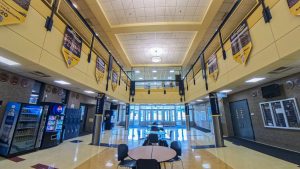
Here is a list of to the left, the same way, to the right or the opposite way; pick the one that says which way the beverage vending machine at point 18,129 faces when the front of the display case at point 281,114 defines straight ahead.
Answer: the opposite way

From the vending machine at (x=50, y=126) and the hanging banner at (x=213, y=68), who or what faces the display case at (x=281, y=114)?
the vending machine

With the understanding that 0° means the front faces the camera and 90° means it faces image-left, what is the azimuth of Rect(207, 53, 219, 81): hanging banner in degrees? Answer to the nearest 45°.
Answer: approximately 45°

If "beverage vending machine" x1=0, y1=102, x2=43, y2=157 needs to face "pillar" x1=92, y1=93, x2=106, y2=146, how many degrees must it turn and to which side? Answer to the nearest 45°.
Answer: approximately 45° to its left

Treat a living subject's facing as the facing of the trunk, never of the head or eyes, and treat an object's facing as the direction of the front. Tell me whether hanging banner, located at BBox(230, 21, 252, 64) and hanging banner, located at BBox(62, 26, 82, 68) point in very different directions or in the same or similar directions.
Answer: very different directions

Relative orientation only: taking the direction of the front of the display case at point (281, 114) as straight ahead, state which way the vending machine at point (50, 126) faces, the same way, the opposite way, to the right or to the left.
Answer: the opposite way

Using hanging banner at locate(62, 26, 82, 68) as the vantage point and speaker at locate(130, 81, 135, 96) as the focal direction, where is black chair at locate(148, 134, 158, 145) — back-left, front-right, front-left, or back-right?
front-right

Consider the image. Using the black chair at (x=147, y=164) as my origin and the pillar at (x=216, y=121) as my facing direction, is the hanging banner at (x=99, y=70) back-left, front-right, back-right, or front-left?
front-left

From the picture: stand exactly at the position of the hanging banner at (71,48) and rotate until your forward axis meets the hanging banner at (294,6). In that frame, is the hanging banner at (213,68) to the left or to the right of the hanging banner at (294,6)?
left

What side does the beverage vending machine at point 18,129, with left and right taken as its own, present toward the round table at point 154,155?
front

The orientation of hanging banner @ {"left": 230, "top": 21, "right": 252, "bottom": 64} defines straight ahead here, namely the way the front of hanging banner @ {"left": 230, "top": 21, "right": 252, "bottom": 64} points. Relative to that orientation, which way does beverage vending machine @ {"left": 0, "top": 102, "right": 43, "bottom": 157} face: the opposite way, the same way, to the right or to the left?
the opposite way

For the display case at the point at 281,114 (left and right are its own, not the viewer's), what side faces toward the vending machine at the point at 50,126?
front

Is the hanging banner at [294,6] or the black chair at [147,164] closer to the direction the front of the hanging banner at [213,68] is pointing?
the black chair

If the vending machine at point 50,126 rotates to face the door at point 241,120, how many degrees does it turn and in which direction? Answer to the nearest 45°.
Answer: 0° — it already faces it

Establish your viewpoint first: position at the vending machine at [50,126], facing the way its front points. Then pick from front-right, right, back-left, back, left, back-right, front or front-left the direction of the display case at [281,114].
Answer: front

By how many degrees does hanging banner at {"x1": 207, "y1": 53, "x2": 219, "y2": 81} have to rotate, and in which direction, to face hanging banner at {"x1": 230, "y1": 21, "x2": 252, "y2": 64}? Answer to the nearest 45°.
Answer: approximately 90° to its left

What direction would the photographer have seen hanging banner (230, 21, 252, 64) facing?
facing the viewer and to the left of the viewer

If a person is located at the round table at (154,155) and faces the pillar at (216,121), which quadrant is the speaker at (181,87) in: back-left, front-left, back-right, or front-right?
front-left

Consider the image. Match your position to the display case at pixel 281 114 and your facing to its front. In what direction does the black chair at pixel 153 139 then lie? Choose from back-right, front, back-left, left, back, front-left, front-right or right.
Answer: front

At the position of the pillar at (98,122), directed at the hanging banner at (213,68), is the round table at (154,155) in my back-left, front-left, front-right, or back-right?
front-right
